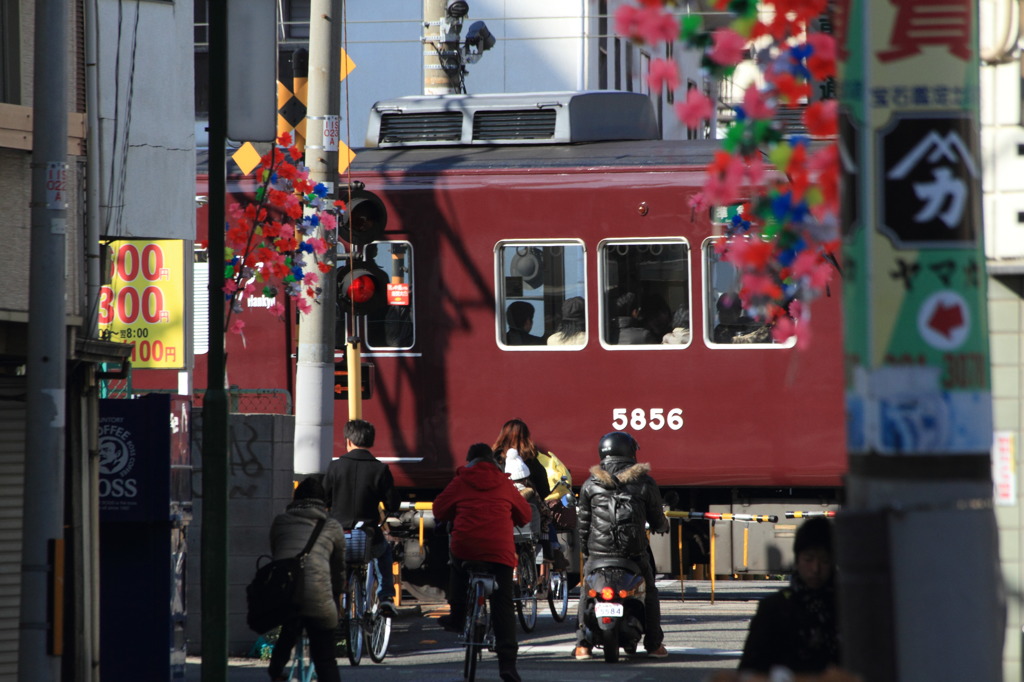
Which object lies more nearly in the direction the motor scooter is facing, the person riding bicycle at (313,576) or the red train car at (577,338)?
the red train car

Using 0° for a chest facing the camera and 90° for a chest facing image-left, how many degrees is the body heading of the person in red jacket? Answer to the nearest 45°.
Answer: approximately 180°

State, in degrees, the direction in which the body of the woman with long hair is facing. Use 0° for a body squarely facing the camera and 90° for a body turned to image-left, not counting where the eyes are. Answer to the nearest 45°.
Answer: approximately 180°

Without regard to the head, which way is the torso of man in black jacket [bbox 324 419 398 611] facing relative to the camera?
away from the camera

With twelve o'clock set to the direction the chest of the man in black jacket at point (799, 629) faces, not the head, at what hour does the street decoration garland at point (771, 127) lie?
The street decoration garland is roughly at 12 o'clock from the man in black jacket.

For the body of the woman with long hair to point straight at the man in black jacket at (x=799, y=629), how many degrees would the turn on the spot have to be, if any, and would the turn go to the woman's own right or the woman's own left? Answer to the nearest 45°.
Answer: approximately 180°

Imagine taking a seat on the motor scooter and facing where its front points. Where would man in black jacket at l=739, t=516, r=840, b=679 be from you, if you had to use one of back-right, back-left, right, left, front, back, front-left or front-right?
back
